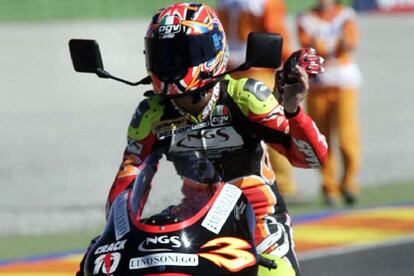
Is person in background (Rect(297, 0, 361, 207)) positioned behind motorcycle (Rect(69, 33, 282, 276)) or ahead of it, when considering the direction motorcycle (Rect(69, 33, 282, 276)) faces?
behind

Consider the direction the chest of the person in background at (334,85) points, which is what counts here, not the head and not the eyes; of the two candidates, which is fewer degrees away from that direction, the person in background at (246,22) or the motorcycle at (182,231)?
the motorcycle

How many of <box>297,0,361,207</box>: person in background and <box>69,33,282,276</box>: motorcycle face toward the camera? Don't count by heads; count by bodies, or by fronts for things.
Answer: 2

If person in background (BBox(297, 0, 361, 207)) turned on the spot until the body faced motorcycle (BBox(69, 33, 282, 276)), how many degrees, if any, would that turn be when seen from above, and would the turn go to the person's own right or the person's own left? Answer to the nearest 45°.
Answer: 0° — they already face it

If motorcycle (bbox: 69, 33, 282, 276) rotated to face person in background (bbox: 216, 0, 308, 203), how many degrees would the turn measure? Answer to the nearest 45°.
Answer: approximately 180°

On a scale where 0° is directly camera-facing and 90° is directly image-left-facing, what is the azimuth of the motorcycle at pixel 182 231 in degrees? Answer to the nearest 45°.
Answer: approximately 0°
